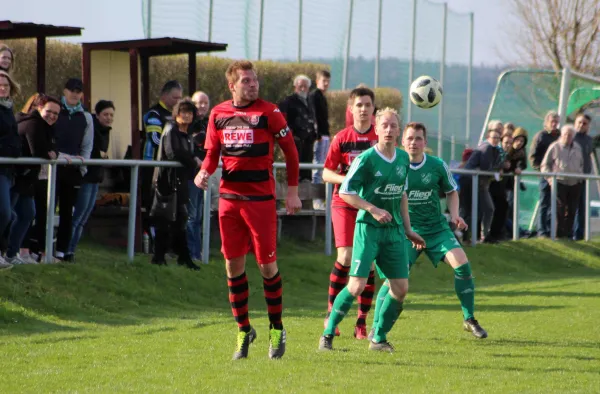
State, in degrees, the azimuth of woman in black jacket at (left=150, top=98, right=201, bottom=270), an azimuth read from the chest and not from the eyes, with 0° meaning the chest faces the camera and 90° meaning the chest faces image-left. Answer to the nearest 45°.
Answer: approximately 315°

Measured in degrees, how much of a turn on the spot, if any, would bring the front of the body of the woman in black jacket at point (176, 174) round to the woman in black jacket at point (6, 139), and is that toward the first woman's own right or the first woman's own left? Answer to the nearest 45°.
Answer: approximately 90° to the first woman's own right

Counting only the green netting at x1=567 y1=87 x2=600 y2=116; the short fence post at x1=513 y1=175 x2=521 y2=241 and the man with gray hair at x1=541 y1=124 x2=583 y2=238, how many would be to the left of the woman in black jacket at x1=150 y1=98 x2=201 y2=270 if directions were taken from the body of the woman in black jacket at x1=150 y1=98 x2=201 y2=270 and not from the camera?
3

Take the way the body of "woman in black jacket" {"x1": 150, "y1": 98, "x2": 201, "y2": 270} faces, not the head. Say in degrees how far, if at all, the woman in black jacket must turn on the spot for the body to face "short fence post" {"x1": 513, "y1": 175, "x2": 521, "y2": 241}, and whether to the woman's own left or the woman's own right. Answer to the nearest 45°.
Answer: approximately 90° to the woman's own left

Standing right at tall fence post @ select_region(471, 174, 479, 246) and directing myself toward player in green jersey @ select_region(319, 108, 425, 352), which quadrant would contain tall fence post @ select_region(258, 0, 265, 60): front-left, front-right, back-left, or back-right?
back-right

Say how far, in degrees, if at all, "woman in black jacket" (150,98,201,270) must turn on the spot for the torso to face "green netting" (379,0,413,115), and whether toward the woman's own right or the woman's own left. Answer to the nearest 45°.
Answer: approximately 135° to the woman's own left

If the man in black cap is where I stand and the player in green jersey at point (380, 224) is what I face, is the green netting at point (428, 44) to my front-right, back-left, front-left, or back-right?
back-left

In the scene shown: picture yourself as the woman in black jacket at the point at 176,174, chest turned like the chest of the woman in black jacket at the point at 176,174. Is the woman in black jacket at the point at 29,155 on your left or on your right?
on your right

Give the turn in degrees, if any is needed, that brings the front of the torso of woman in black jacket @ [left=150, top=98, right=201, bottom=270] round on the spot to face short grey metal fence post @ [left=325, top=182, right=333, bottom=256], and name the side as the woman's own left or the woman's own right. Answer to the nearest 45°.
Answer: approximately 90° to the woman's own left

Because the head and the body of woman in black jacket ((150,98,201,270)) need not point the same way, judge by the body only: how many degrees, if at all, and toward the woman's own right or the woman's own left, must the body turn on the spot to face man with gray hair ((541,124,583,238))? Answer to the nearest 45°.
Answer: approximately 90° to the woman's own left

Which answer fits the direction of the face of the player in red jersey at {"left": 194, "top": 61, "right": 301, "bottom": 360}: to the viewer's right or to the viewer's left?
to the viewer's right
